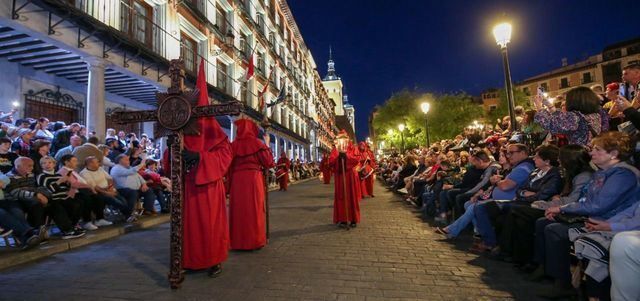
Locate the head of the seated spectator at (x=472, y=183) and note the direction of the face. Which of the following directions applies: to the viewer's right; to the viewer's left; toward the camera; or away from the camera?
to the viewer's left

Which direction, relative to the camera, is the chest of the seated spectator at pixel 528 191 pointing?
to the viewer's left

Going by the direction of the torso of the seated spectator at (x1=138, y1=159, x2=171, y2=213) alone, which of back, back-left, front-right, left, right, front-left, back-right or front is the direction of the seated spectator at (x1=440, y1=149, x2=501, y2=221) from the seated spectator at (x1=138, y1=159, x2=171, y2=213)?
front-right

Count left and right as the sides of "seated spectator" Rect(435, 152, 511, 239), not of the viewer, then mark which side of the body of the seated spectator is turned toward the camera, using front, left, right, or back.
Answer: left

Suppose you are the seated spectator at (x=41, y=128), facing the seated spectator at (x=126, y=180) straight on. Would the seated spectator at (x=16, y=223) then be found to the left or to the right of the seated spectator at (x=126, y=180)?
right

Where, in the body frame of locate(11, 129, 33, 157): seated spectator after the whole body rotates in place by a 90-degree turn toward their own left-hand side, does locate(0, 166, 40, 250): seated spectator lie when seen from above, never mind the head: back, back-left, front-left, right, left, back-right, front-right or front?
back

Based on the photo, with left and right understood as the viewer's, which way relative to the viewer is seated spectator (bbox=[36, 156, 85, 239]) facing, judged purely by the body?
facing the viewer and to the right of the viewer

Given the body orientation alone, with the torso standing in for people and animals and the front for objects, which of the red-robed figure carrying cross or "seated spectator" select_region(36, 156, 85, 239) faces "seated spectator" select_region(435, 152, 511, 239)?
"seated spectator" select_region(36, 156, 85, 239)

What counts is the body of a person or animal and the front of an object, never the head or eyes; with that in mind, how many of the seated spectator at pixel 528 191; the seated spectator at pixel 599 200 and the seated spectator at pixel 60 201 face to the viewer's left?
2

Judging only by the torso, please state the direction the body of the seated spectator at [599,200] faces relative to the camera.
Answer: to the viewer's left

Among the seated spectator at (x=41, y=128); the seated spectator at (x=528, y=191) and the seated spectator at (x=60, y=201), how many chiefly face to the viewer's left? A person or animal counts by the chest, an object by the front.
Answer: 1

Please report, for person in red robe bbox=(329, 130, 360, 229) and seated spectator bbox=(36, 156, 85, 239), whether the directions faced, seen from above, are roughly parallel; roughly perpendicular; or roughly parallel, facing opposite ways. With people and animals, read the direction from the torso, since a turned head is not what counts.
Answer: roughly perpendicular

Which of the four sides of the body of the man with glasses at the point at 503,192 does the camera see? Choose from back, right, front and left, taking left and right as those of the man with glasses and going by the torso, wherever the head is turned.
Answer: left

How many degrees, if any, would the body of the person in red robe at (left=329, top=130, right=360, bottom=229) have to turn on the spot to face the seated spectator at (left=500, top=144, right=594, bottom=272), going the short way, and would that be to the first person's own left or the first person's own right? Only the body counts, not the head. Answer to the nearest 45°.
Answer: approximately 45° to the first person's own left

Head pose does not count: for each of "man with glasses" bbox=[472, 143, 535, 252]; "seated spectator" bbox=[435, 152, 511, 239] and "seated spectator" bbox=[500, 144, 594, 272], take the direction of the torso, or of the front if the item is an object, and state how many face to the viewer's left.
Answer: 3

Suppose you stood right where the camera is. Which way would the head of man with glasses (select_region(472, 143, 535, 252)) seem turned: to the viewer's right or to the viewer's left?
to the viewer's left

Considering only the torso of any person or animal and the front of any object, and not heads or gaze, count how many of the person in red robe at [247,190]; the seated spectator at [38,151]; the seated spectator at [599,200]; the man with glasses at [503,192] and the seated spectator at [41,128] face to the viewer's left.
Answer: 2
